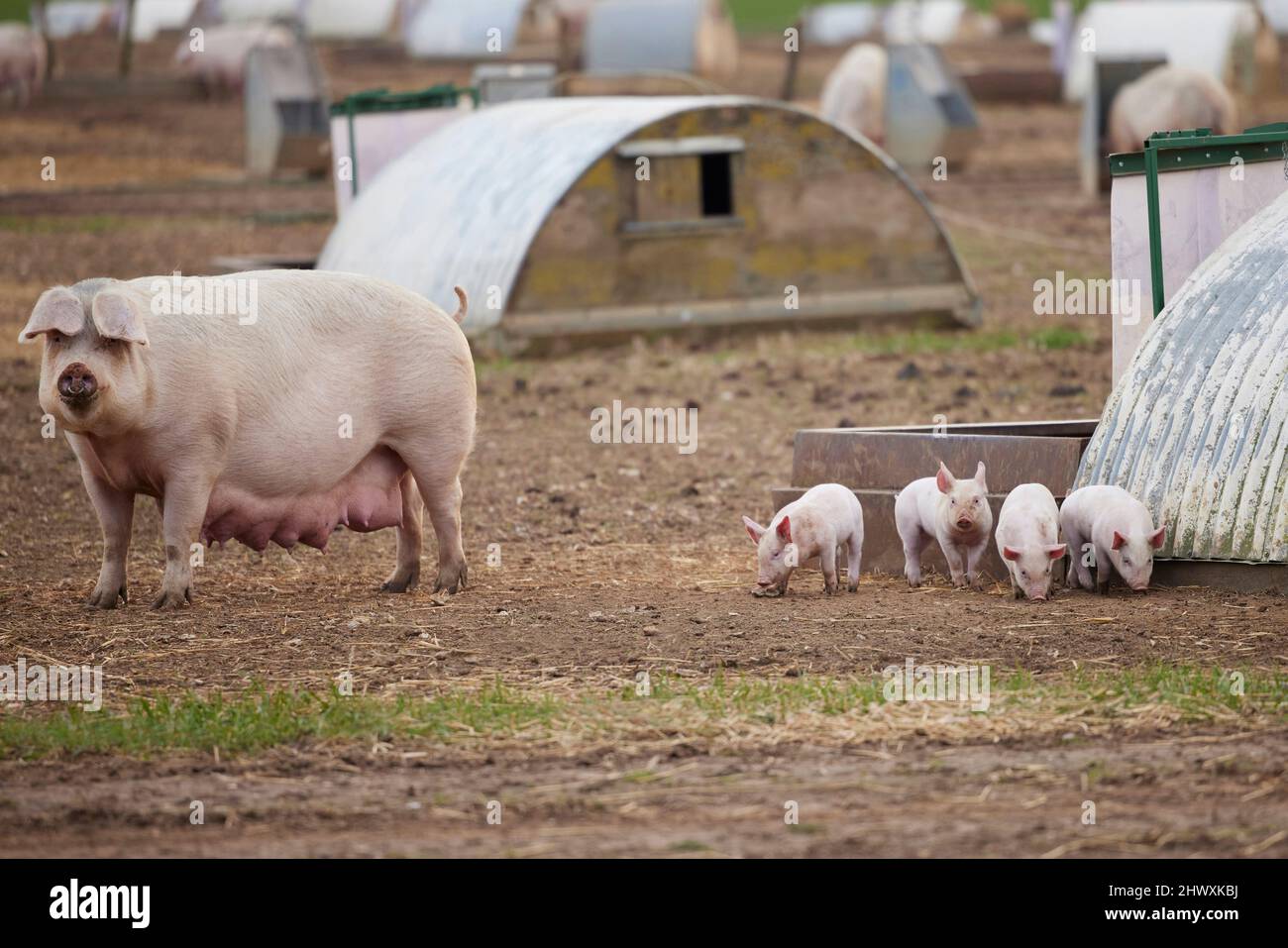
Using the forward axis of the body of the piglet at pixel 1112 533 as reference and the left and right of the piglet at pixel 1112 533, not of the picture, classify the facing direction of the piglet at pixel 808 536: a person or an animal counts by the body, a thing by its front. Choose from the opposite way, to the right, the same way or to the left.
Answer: to the right

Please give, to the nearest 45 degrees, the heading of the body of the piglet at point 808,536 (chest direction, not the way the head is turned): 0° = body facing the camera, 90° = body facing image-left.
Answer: approximately 45°

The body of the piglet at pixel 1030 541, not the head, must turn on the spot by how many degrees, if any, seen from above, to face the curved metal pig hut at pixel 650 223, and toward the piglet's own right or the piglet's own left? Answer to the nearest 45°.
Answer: approximately 180°

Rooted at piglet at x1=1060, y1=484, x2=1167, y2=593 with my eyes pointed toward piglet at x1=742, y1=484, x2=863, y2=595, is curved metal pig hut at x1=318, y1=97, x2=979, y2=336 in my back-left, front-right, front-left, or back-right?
front-right

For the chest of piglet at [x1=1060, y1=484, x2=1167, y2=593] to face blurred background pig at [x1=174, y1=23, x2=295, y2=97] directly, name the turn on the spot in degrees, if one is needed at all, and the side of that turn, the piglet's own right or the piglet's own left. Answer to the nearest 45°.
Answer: approximately 180°

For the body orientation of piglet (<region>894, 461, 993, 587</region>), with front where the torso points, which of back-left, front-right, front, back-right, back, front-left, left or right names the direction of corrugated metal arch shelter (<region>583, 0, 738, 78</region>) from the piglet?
back-left

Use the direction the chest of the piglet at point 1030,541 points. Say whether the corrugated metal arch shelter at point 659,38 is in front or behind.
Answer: behind

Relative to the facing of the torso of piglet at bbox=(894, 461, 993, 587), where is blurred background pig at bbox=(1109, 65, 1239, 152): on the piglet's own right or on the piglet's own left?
on the piglet's own left

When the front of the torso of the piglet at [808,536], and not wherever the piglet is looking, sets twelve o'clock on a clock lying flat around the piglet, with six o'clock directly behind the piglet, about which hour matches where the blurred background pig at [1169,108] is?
The blurred background pig is roughly at 5 o'clock from the piglet.

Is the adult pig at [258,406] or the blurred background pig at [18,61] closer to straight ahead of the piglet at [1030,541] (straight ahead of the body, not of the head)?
the adult pig

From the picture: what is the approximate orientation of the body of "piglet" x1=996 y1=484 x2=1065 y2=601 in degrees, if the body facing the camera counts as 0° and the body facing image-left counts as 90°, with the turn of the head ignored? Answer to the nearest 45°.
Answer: approximately 0°
